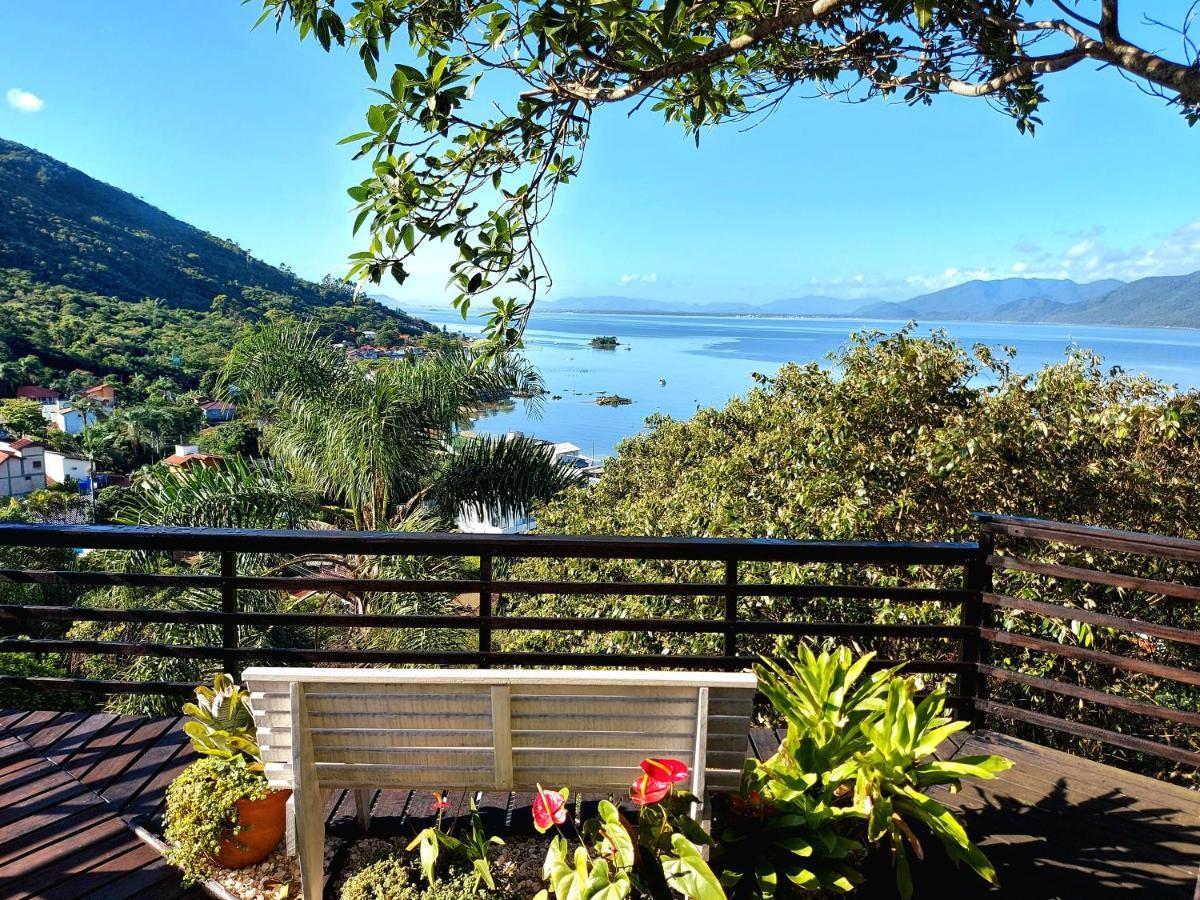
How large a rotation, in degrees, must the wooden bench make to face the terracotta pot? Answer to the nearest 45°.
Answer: approximately 45° to its left

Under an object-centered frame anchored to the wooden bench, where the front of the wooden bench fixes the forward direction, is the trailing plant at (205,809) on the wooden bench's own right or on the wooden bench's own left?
on the wooden bench's own left

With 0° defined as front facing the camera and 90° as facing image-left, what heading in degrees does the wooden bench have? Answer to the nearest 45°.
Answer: approximately 180°

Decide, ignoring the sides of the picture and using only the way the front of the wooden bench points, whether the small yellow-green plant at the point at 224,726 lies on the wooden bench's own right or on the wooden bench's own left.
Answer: on the wooden bench's own left

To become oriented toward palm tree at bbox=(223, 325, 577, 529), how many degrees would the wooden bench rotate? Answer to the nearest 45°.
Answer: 0° — it already faces it

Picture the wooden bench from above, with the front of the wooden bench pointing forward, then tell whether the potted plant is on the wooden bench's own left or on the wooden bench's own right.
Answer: on the wooden bench's own left

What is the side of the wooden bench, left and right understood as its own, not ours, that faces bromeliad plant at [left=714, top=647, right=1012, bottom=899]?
right
